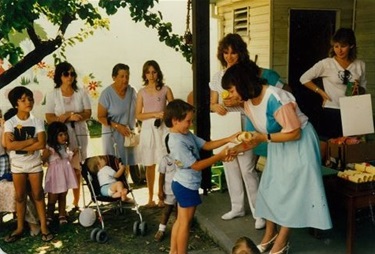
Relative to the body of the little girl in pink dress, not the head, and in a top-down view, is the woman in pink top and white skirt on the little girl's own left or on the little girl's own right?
on the little girl's own left

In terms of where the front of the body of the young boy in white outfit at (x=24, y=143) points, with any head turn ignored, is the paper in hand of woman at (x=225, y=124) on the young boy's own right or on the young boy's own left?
on the young boy's own left

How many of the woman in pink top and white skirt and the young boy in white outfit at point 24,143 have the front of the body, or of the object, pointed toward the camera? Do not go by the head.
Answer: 2

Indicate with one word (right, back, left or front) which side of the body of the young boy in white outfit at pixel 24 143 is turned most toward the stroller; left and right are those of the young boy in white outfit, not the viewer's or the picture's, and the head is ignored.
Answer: left

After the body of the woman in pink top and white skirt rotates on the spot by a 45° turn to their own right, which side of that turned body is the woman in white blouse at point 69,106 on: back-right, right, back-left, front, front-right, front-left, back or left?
front-right

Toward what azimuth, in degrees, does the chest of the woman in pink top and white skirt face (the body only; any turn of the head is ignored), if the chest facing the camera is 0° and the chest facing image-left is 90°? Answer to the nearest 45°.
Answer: approximately 0°

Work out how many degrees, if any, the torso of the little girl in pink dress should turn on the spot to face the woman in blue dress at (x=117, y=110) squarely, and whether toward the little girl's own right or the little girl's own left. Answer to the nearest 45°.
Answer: approximately 90° to the little girl's own left
